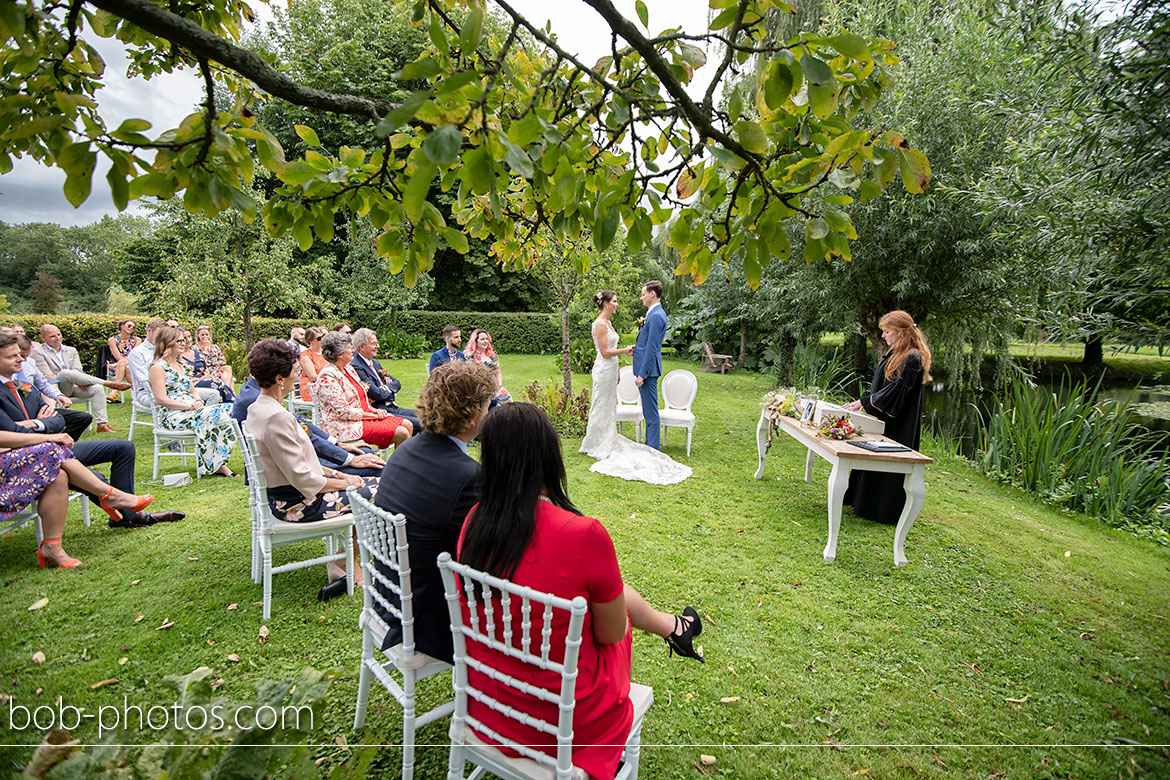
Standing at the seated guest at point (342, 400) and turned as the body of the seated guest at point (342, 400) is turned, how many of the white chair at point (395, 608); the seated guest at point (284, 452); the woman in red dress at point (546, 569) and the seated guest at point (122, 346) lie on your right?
3

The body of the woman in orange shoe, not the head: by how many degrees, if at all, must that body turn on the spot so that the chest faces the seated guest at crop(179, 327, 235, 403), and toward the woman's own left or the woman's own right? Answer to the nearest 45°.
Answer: approximately 90° to the woman's own left

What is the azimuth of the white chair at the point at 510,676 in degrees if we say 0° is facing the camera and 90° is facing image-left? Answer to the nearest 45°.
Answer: approximately 225°

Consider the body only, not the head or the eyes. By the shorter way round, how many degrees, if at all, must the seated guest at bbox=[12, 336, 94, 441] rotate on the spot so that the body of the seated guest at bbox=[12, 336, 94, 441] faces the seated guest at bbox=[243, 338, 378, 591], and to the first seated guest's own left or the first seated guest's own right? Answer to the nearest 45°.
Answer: approximately 90° to the first seated guest's own right

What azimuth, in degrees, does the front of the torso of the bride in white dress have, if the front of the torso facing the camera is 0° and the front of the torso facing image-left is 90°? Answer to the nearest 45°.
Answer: approximately 270°

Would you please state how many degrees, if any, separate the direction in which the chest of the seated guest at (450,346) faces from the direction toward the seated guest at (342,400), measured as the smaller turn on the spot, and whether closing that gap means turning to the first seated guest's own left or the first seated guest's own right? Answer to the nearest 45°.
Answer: approximately 45° to the first seated guest's own right

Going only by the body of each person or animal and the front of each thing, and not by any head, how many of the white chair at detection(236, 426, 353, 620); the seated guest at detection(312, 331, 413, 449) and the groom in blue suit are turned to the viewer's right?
2

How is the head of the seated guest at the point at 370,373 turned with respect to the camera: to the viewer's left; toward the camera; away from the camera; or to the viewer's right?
to the viewer's right

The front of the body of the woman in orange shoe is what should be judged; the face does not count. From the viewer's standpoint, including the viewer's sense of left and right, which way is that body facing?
facing to the right of the viewer

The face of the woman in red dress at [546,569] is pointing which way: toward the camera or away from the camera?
away from the camera

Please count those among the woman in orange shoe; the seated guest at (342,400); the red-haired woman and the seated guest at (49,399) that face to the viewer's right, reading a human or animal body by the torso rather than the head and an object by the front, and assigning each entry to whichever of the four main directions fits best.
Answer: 3
